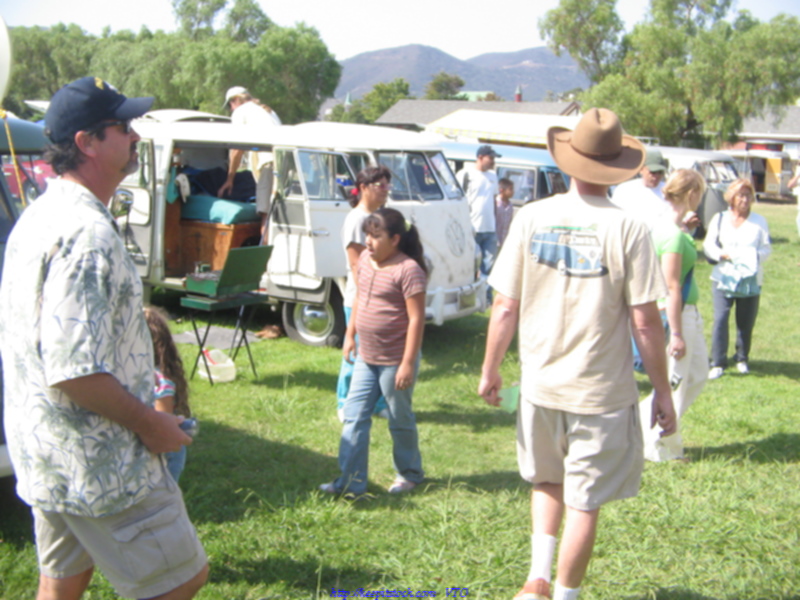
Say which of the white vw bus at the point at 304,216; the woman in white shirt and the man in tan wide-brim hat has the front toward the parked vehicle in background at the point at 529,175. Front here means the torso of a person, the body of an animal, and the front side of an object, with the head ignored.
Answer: the man in tan wide-brim hat

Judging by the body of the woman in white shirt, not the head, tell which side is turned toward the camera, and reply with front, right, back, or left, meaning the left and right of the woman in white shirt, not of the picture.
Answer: front

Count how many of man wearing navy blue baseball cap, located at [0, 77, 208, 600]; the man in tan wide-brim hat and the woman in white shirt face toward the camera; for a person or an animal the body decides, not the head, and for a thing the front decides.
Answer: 1

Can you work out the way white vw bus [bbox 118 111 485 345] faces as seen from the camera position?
facing the viewer and to the right of the viewer

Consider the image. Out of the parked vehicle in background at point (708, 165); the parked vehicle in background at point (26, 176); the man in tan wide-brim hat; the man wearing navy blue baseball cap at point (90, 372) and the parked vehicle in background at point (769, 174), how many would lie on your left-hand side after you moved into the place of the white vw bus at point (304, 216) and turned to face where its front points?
2

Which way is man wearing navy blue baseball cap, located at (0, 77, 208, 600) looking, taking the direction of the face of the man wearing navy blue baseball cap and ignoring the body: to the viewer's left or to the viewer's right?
to the viewer's right

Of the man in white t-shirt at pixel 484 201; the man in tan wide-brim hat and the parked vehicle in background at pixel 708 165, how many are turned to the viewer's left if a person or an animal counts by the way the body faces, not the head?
0

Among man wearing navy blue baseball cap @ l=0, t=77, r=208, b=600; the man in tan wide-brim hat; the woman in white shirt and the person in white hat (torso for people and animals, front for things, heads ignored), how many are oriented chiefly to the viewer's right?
1

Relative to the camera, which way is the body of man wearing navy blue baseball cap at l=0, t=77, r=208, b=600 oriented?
to the viewer's right
